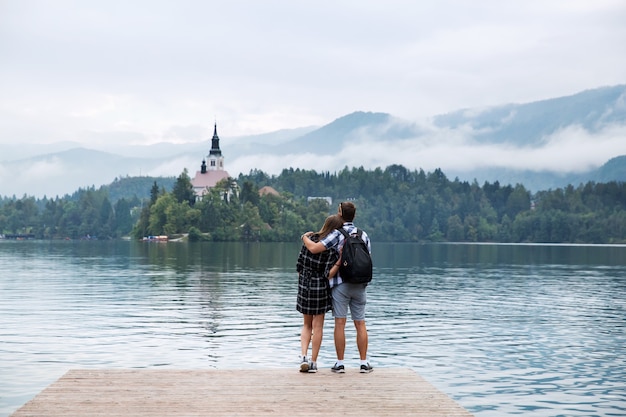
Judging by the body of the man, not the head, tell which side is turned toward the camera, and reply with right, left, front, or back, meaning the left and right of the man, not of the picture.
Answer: back

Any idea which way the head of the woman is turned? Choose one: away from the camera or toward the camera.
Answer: away from the camera
